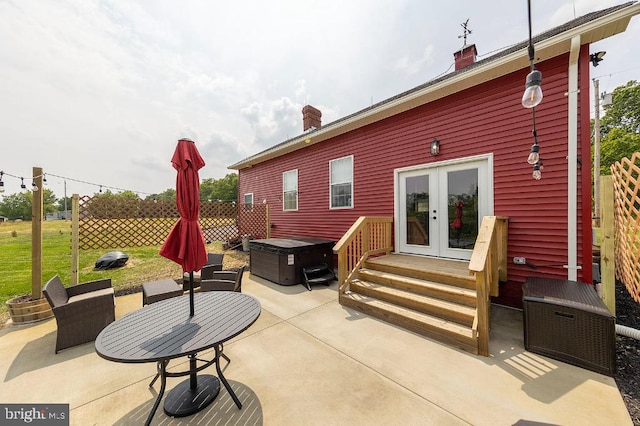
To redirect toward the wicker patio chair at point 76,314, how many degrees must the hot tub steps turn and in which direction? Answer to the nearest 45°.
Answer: approximately 90° to its right

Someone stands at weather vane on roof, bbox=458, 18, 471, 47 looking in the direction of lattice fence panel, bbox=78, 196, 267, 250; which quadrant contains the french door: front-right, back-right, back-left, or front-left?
front-left

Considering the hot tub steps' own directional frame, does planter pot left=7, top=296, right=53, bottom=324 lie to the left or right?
on its right

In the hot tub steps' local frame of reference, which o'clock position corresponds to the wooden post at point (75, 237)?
The wooden post is roughly at 4 o'clock from the hot tub steps.

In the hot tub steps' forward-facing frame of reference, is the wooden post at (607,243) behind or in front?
in front

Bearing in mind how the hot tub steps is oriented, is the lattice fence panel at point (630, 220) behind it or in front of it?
in front

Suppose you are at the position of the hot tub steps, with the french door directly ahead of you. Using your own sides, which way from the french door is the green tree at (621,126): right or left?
left

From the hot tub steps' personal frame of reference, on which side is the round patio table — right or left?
on its right

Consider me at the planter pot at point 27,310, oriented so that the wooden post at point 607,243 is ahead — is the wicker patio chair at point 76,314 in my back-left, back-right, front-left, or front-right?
front-right

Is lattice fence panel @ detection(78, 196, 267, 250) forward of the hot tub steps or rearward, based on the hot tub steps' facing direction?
rearward

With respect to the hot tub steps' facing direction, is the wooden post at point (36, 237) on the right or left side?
on its right

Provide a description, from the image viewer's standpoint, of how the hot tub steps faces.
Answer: facing the viewer and to the right of the viewer
